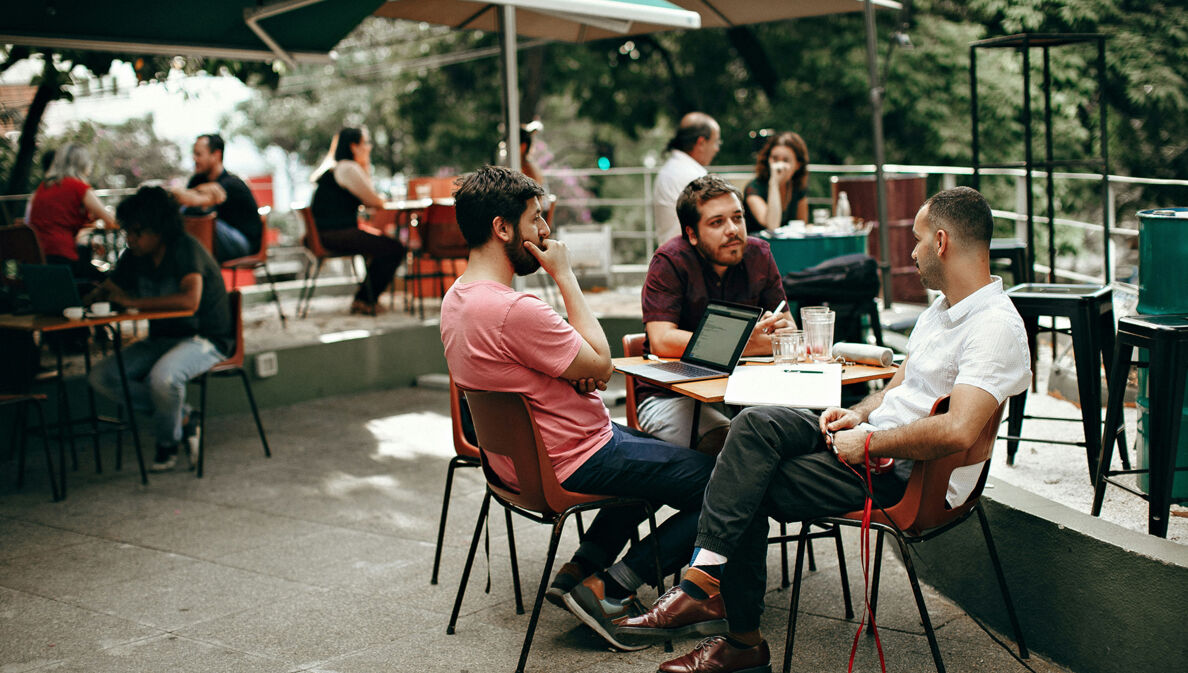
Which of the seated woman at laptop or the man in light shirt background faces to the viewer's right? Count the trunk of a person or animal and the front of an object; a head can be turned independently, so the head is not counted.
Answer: the man in light shirt background

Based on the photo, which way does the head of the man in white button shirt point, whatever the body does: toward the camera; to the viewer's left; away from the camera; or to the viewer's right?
to the viewer's left

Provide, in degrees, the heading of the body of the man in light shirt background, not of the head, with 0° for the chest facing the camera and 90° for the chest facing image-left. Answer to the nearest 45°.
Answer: approximately 270°

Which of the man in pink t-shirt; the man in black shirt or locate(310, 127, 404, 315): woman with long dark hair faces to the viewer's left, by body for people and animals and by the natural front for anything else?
the man in black shirt

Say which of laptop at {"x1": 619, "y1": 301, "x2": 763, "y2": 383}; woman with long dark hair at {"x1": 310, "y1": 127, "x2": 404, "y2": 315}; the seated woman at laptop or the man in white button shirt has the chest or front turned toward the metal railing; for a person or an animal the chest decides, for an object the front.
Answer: the woman with long dark hair

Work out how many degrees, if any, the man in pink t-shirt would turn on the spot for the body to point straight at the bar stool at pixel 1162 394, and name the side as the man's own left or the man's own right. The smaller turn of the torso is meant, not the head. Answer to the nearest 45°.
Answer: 0° — they already face it

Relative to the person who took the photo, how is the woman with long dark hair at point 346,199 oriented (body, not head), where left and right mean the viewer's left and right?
facing to the right of the viewer

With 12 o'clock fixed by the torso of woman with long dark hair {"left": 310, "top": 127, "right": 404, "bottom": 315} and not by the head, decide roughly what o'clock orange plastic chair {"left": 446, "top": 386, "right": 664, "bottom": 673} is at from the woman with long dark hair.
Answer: The orange plastic chair is roughly at 3 o'clock from the woman with long dark hair.

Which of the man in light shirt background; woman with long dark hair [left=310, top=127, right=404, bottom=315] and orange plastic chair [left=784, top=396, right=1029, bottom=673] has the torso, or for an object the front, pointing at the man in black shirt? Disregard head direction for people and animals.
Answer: the orange plastic chair

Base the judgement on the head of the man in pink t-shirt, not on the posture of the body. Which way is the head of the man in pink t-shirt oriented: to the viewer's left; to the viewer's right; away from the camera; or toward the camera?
to the viewer's right

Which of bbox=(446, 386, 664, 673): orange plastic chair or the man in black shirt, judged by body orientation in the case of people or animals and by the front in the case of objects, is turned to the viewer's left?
the man in black shirt
